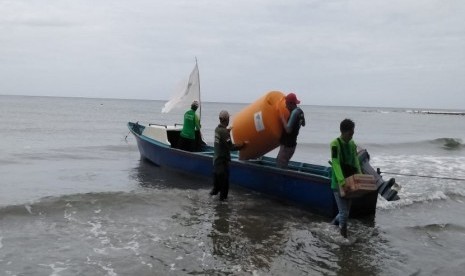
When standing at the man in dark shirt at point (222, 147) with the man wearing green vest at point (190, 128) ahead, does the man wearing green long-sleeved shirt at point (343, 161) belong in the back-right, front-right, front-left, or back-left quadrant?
back-right

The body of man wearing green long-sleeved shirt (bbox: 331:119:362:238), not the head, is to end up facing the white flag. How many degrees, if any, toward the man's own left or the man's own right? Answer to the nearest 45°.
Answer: approximately 180°

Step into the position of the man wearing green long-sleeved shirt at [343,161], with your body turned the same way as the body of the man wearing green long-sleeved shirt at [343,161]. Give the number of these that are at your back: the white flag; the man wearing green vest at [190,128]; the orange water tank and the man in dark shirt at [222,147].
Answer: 4

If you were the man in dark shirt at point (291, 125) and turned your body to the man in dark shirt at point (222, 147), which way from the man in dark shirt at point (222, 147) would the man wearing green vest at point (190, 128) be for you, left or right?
right

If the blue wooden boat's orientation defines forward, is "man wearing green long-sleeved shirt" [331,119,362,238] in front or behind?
behind

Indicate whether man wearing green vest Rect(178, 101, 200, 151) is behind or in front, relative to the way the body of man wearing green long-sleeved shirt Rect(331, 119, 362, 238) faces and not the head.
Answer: behind

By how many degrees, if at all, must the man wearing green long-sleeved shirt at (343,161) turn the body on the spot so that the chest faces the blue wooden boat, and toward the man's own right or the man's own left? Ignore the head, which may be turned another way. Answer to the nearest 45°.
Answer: approximately 180°

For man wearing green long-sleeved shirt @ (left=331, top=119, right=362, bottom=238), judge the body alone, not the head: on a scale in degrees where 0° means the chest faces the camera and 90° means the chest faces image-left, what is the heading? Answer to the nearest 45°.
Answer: approximately 315°

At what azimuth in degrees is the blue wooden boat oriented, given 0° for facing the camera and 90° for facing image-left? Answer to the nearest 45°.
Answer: approximately 135°

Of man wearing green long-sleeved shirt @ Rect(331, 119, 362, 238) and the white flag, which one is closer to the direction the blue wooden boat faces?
the white flag
